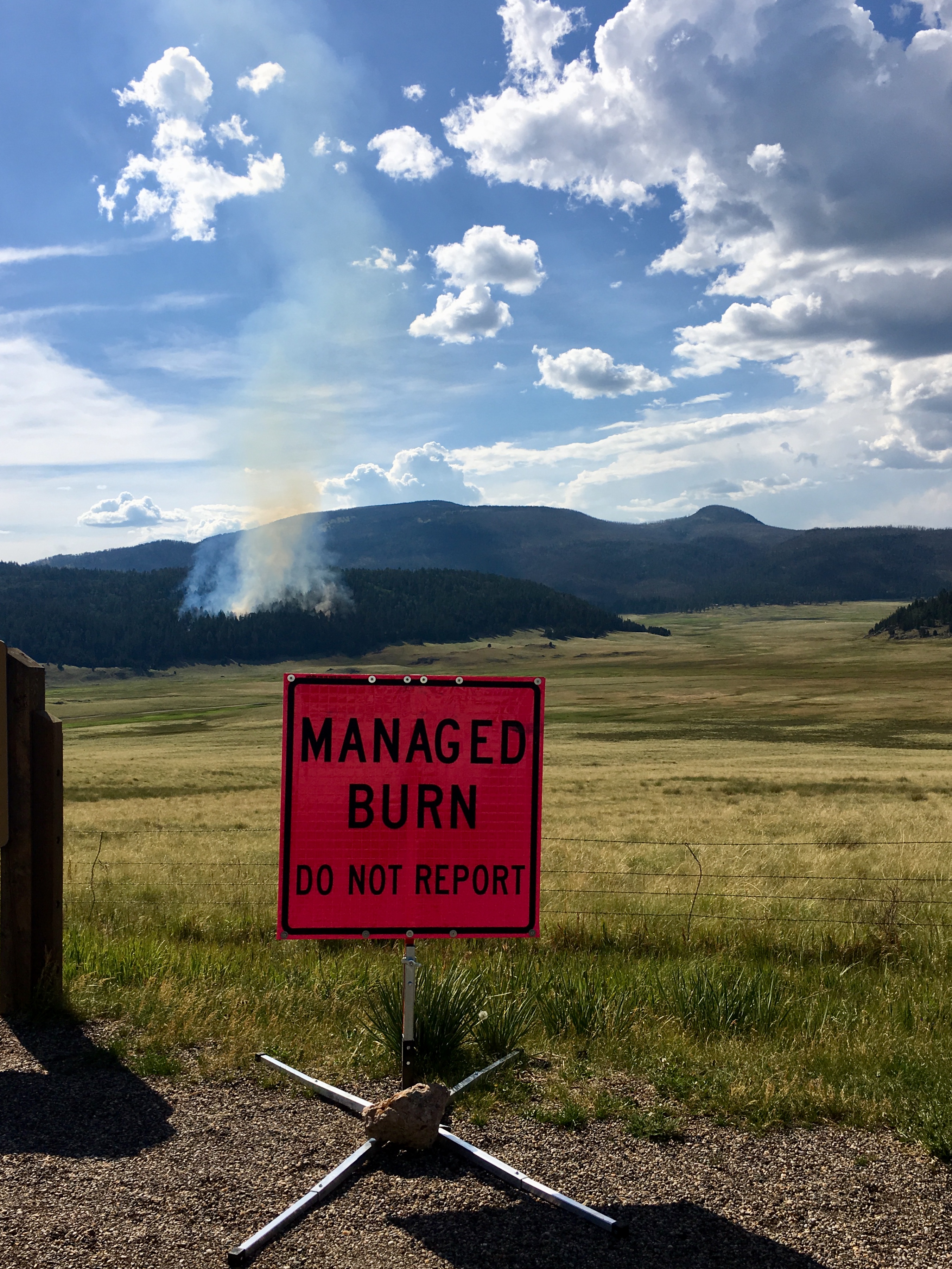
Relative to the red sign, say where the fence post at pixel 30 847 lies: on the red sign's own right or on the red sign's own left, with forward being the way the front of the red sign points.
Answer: on the red sign's own right

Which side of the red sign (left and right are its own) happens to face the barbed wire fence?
back

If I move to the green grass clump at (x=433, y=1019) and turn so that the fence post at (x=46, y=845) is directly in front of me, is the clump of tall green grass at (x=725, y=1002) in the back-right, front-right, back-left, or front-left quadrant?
back-right

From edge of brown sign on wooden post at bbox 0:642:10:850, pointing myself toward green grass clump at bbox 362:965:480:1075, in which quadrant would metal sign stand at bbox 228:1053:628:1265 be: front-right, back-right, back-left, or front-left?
front-right

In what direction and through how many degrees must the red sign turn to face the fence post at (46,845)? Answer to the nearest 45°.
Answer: approximately 135° to its right

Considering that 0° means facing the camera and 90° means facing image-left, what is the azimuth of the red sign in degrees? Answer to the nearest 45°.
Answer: approximately 0°

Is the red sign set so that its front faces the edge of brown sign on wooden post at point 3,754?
no

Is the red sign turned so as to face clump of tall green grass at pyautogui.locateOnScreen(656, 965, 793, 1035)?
no

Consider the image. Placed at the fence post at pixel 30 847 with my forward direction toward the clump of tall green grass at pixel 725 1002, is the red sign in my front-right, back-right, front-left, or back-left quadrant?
front-right

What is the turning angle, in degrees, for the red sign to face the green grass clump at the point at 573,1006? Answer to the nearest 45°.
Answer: approximately 135° to its left
